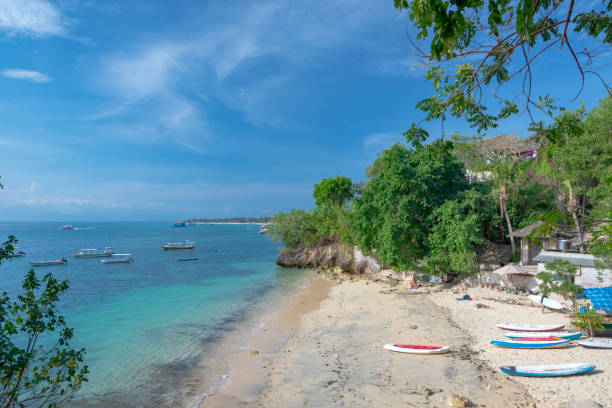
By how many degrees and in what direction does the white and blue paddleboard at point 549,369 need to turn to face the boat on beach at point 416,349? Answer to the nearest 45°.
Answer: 0° — it already faces it

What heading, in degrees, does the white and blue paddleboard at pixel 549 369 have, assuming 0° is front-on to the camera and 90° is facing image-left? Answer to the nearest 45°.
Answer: approximately 90°

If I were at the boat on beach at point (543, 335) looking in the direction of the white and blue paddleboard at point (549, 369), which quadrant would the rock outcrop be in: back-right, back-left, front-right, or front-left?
back-right
